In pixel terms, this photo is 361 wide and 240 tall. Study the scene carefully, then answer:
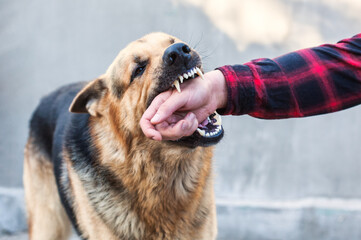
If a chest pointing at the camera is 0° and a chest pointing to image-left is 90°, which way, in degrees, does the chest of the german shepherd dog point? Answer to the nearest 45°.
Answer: approximately 315°
